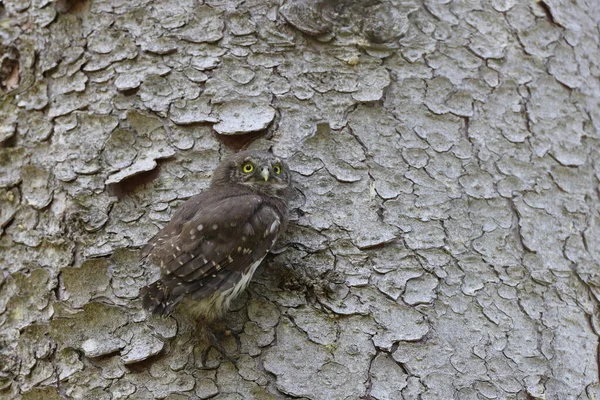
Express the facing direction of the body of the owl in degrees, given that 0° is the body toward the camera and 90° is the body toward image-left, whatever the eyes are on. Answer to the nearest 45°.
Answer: approximately 270°
